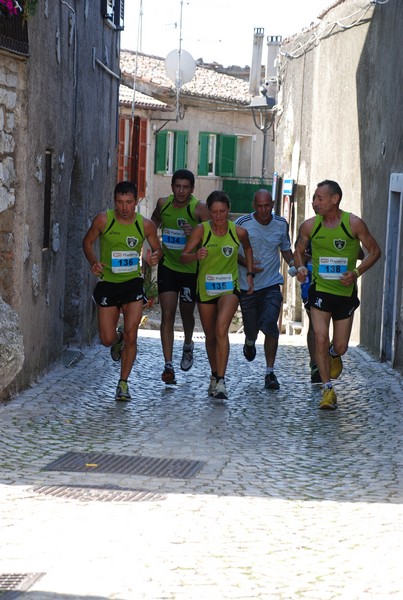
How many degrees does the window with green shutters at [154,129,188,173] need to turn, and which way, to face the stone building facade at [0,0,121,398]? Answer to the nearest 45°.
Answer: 0° — it already faces it

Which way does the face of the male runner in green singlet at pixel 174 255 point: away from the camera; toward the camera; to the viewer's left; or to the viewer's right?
toward the camera

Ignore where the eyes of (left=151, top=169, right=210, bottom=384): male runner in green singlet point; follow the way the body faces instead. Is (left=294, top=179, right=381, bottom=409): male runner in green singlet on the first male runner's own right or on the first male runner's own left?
on the first male runner's own left

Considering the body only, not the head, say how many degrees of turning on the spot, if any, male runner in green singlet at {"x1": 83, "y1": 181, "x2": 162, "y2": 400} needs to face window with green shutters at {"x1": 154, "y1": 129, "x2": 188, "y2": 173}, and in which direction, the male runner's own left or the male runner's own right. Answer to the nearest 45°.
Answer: approximately 180°

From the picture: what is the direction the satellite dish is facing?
away from the camera

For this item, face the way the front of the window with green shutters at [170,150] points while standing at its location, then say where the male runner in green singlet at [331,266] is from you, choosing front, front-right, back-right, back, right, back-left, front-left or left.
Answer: front

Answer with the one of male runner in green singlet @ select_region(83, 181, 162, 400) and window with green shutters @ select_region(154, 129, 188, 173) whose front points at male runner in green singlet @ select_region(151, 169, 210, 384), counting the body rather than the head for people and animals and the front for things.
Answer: the window with green shutters

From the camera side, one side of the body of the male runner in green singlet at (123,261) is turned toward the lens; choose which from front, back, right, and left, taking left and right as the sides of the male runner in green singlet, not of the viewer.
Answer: front

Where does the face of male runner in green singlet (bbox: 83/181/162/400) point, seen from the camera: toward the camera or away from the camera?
toward the camera

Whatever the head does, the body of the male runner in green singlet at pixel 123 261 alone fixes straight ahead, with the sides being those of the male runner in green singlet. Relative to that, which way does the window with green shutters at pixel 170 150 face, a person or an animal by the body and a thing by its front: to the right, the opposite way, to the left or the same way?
the same way

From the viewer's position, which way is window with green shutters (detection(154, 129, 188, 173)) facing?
facing the viewer

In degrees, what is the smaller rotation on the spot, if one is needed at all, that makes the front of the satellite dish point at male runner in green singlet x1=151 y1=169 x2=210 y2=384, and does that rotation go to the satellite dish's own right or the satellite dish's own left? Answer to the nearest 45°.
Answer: approximately 180°

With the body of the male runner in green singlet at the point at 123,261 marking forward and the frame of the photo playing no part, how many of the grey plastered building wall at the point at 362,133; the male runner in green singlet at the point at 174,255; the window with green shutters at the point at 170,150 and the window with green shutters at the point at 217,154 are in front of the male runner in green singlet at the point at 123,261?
0

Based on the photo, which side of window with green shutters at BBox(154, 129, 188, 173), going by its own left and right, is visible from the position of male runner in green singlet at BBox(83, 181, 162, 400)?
front

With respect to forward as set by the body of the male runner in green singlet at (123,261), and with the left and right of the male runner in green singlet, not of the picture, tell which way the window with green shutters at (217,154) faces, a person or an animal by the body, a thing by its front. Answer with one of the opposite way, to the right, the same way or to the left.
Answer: the same way

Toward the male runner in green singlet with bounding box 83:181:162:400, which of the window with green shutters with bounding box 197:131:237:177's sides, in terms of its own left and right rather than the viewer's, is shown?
front
